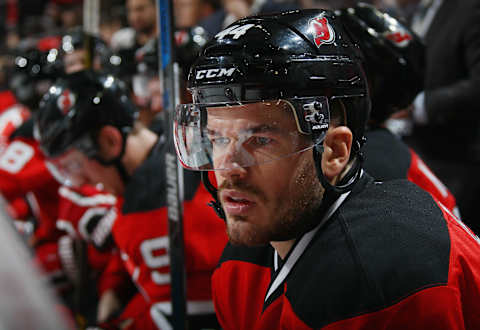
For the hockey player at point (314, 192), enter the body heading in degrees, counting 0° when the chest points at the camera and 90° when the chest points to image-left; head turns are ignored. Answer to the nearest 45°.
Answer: approximately 45°

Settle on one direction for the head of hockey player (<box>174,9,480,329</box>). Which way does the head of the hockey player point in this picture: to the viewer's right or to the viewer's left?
to the viewer's left

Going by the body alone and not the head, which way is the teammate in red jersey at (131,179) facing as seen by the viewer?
to the viewer's left

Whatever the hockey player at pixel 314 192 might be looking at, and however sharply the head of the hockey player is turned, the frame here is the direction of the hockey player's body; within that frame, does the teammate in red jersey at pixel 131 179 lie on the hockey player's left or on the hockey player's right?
on the hockey player's right

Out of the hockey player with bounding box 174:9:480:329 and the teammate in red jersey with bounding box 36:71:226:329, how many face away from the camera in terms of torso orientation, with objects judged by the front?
0

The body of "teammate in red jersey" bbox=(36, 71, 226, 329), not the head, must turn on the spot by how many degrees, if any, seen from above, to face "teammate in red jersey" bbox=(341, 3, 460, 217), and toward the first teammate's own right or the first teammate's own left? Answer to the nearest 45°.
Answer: approximately 180°

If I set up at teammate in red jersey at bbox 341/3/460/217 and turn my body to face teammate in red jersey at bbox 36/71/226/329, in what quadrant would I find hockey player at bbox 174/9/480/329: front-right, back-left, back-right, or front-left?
front-left

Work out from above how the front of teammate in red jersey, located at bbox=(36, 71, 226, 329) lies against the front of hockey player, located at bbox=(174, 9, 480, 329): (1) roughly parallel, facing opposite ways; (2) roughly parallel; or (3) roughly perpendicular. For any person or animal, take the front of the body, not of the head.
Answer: roughly parallel
